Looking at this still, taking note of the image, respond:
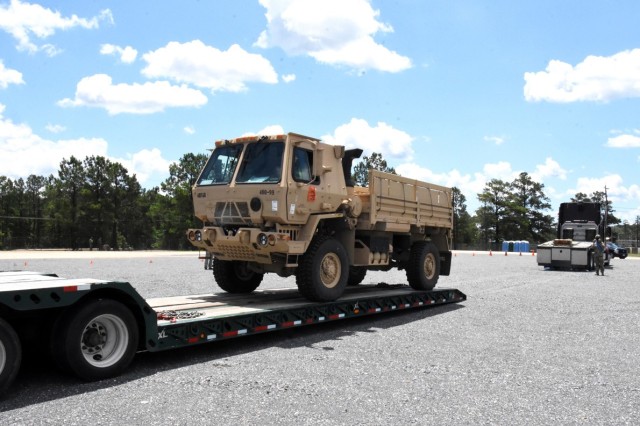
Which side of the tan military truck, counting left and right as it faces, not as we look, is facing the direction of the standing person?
back

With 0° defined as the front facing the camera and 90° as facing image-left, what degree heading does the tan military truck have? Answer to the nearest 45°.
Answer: approximately 45°
